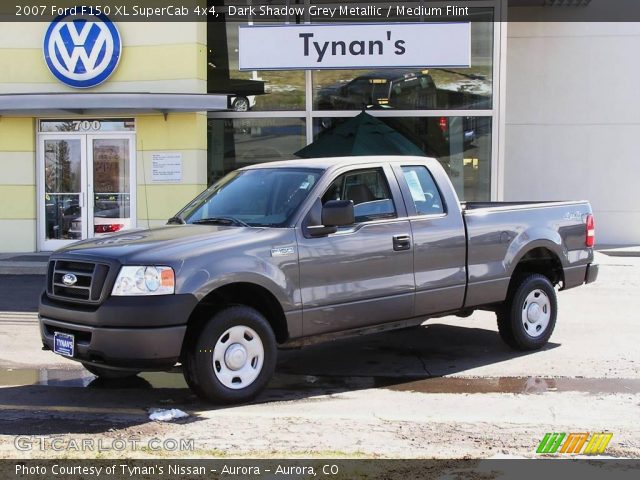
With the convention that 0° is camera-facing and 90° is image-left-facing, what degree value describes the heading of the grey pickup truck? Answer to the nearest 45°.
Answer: approximately 45°

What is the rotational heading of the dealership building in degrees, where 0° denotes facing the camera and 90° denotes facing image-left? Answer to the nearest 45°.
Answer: approximately 0°

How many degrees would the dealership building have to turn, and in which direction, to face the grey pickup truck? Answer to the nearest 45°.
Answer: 0° — it already faces it

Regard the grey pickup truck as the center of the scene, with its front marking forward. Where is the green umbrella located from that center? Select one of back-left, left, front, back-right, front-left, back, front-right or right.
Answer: back-right

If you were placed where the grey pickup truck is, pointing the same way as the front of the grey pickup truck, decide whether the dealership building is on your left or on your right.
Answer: on your right
